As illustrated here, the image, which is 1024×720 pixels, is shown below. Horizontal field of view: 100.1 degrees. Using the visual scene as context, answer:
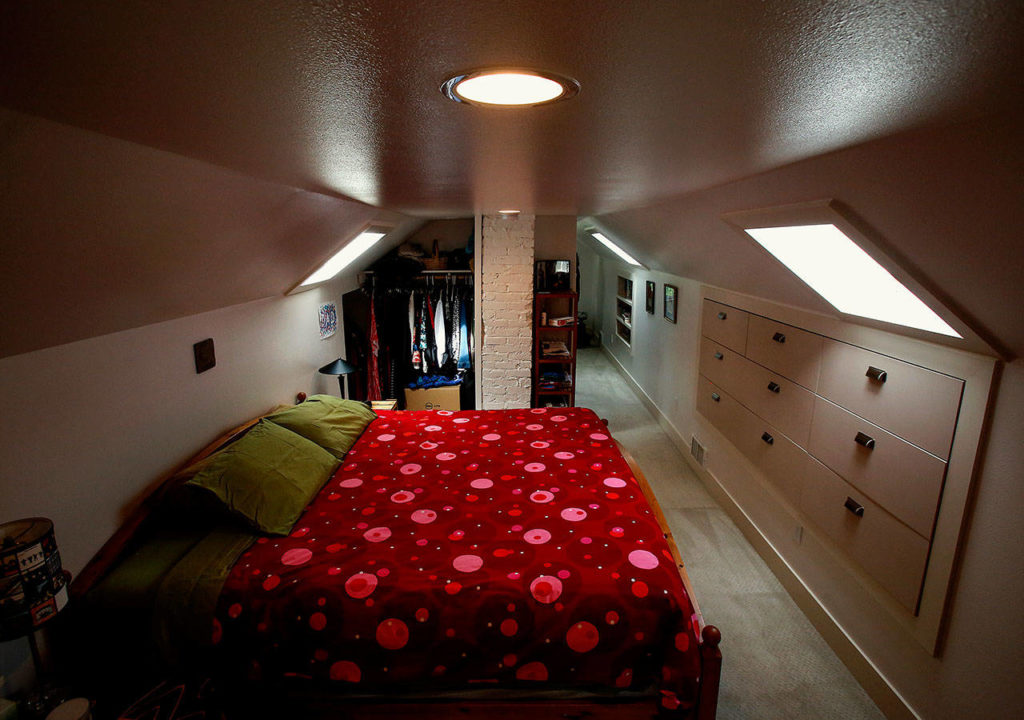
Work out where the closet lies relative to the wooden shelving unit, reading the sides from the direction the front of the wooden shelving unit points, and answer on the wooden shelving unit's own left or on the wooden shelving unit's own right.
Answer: on the wooden shelving unit's own right

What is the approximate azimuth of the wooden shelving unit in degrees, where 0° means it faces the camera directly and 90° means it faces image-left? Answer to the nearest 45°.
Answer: approximately 0°

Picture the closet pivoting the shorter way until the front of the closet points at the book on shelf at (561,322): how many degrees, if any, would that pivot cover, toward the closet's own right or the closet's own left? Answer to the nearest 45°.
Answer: approximately 45° to the closet's own left

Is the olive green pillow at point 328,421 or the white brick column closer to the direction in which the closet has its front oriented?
the olive green pillow

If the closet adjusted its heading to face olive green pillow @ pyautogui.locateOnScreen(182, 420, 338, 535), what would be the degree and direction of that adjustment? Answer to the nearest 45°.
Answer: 0° — it already faces it

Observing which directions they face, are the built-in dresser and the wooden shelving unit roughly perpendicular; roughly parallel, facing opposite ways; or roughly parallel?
roughly perpendicular

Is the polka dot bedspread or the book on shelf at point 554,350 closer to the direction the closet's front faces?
the polka dot bedspread

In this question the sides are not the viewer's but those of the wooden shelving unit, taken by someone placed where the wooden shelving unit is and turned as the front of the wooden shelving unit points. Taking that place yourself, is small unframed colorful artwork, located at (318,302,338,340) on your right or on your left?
on your right

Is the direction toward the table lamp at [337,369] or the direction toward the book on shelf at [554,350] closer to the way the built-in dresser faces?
the table lamp

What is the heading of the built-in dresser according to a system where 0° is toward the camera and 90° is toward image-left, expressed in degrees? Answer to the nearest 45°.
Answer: approximately 45°

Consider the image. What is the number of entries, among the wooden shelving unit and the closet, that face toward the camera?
2
